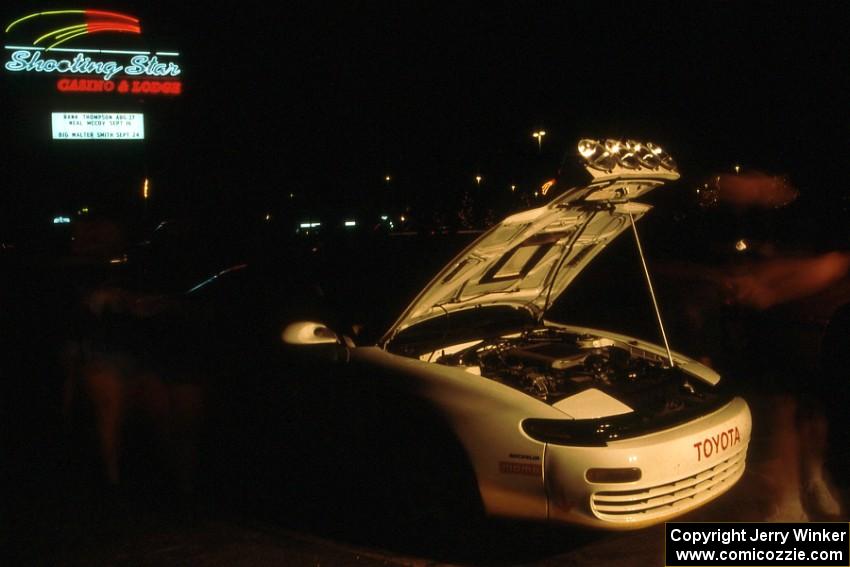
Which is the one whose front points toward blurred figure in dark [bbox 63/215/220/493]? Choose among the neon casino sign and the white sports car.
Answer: the neon casino sign

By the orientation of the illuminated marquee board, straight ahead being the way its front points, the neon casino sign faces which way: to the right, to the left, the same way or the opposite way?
the same way

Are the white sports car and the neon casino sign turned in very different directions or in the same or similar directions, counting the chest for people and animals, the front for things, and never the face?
same or similar directions

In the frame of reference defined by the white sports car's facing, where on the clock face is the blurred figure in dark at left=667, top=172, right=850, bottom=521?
The blurred figure in dark is roughly at 10 o'clock from the white sports car.

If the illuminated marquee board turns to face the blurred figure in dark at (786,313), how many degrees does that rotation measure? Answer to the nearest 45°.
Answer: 0° — it already faces them

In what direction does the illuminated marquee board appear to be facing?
toward the camera

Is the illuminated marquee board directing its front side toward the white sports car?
yes

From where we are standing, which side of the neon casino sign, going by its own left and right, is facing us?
front

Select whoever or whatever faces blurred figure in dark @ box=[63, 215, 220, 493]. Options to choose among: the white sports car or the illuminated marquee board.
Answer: the illuminated marquee board

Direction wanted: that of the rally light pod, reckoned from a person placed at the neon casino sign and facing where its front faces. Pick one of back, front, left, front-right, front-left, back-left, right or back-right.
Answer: front

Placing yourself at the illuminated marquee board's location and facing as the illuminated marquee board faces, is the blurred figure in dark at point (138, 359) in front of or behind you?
in front
